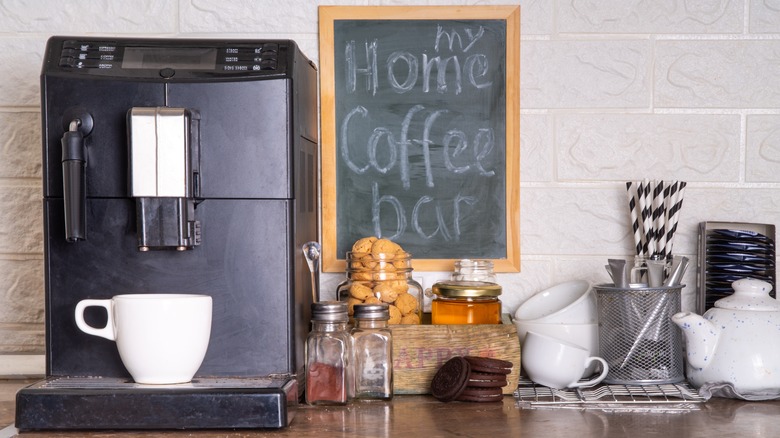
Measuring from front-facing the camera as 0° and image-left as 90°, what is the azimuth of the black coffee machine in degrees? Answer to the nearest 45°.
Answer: approximately 0°

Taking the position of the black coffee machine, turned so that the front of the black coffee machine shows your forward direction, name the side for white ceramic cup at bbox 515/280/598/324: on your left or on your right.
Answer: on your left

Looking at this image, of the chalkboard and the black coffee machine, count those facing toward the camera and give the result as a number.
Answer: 2

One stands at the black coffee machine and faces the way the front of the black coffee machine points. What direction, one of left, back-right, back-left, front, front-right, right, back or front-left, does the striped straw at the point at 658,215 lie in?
left

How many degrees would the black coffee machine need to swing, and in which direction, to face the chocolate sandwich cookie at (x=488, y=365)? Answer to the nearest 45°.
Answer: approximately 90° to its left

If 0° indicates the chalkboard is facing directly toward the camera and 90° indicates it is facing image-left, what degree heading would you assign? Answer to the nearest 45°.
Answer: approximately 0°

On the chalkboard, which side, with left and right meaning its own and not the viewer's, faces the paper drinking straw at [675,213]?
left

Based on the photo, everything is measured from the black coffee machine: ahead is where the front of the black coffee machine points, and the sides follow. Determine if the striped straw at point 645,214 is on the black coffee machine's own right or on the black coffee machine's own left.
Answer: on the black coffee machine's own left
